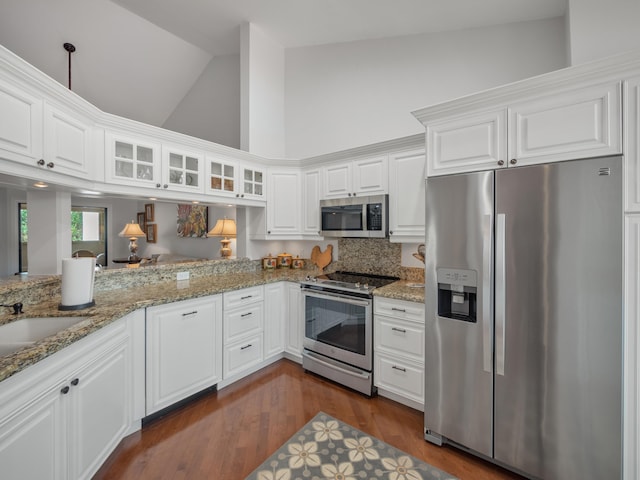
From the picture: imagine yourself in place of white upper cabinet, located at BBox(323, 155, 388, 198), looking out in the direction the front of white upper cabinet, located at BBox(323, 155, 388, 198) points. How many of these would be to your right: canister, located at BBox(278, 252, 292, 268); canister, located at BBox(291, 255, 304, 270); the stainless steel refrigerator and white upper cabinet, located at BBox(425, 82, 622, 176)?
2

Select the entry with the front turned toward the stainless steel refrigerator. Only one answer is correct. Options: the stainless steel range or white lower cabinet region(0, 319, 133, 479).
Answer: the white lower cabinet

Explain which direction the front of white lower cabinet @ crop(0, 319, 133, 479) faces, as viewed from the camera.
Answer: facing the viewer and to the right of the viewer

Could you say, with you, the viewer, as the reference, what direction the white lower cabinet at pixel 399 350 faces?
facing the viewer and to the left of the viewer

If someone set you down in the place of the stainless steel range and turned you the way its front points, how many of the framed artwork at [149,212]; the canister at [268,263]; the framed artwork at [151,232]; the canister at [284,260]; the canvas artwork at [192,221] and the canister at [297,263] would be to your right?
6

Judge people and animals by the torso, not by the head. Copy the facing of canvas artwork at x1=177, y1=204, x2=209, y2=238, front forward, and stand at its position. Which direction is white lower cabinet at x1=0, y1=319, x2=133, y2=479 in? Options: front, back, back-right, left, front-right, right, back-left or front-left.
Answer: front

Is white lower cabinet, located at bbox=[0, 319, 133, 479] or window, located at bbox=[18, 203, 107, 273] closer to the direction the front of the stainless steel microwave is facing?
the white lower cabinet

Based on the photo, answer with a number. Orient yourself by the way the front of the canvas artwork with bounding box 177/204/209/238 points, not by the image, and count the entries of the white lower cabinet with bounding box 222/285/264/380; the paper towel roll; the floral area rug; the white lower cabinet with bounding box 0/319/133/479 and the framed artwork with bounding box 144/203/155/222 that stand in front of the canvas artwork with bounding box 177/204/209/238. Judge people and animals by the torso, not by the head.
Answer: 4

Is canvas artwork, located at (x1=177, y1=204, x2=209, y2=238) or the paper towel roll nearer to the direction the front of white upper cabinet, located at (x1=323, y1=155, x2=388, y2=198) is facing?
the paper towel roll

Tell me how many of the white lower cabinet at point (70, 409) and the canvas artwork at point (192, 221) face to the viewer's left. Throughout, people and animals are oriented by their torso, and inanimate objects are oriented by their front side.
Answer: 0

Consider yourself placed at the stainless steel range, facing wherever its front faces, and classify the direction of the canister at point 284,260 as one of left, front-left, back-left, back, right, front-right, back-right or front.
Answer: right

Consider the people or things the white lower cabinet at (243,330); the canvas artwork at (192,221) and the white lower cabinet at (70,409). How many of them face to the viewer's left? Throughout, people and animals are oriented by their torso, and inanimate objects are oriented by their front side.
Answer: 0

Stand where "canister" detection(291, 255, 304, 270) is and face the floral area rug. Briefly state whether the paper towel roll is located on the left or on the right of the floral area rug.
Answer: right

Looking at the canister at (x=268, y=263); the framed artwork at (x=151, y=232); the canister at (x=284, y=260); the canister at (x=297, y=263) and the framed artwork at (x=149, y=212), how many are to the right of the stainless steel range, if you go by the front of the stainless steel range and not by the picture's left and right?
5

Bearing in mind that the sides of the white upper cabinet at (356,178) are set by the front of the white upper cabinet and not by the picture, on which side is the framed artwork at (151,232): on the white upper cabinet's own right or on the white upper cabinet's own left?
on the white upper cabinet's own right

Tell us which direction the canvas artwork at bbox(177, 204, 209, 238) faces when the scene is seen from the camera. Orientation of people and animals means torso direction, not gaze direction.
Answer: facing the viewer
